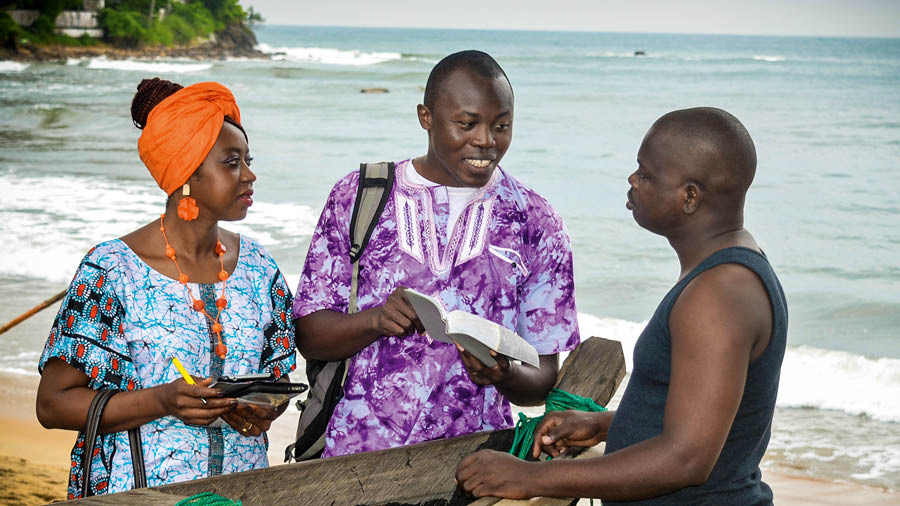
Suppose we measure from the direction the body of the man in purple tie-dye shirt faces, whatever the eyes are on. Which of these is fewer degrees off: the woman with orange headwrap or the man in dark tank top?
the man in dark tank top

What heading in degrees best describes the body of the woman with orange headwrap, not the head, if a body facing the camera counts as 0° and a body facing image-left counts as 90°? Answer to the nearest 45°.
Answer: approximately 315°

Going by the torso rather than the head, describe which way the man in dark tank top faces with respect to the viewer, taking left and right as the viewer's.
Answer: facing to the left of the viewer

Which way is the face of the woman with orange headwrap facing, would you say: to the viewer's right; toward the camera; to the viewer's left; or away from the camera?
to the viewer's right

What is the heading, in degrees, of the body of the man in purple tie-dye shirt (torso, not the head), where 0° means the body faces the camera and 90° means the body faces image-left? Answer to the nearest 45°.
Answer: approximately 0°

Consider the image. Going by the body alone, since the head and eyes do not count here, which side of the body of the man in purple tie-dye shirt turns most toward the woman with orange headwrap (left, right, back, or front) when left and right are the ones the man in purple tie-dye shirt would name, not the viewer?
right

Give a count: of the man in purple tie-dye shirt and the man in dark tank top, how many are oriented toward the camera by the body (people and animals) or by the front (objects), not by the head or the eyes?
1

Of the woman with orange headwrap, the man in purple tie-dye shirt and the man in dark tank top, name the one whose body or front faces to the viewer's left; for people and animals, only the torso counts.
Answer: the man in dark tank top

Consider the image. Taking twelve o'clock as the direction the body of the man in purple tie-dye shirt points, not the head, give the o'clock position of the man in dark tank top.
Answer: The man in dark tank top is roughly at 11 o'clock from the man in purple tie-dye shirt.

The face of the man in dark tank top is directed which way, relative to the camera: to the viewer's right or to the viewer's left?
to the viewer's left

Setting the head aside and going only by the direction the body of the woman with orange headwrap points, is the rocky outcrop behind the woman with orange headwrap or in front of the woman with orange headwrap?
behind
